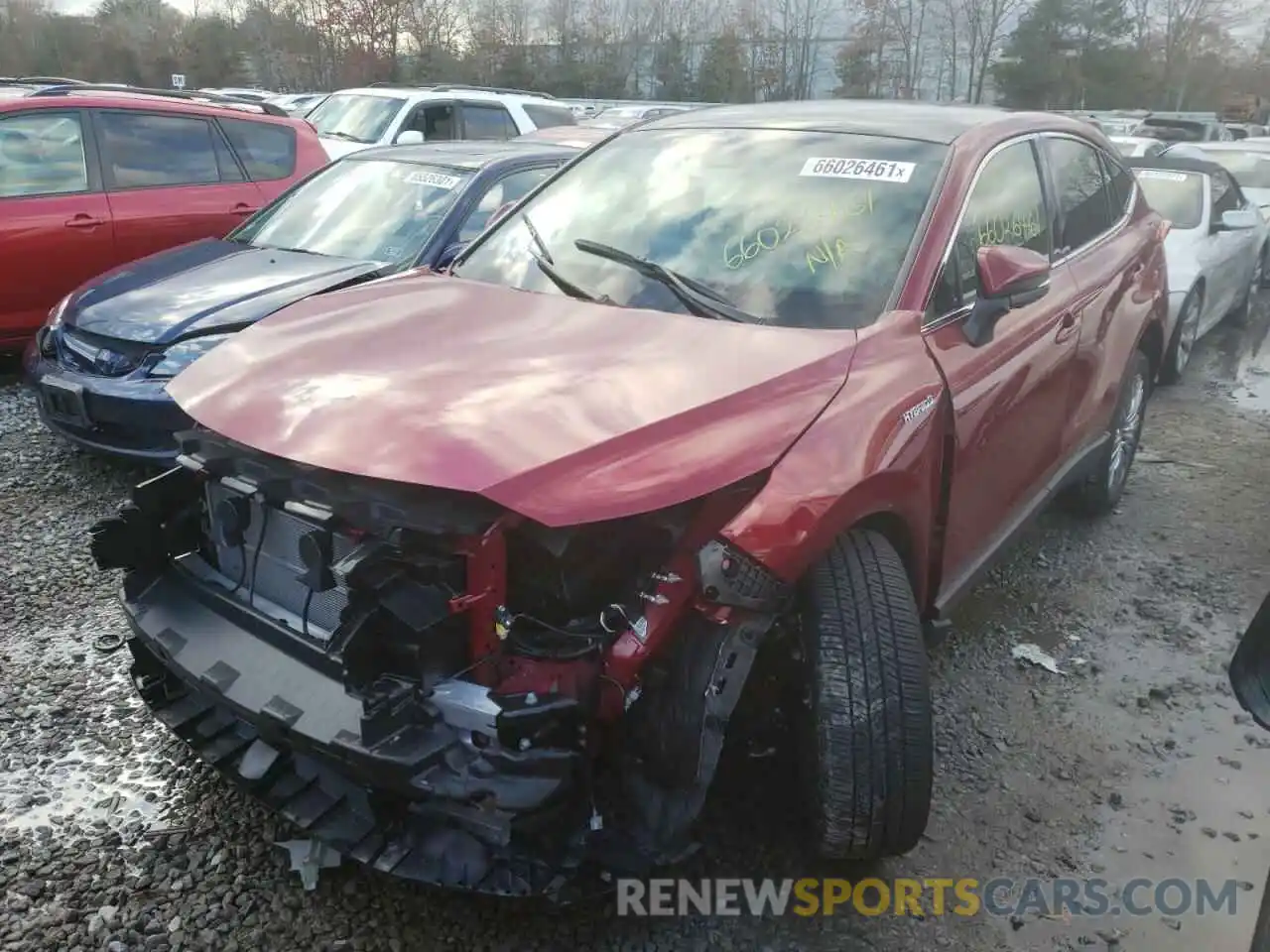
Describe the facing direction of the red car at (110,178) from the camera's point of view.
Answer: facing to the left of the viewer

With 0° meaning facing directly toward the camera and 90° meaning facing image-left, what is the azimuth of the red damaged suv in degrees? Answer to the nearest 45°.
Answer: approximately 45°

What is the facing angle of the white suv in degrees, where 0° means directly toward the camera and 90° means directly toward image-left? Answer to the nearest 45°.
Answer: approximately 45°

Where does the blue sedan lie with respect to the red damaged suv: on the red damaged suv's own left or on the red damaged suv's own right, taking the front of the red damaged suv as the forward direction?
on the red damaged suv's own right

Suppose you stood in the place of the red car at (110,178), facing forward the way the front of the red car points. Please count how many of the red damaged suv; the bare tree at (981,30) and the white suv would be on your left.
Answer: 1

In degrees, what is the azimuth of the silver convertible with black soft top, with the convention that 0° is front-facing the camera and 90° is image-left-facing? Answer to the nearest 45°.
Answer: approximately 45°

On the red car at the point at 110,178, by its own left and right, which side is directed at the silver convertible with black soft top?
back

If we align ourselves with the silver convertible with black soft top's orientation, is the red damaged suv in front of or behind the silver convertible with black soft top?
in front

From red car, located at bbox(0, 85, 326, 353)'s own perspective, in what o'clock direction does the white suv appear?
The white suv is roughly at 4 o'clock from the red car.

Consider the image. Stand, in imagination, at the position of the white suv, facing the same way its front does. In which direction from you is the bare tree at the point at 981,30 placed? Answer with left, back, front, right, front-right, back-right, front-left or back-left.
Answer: back

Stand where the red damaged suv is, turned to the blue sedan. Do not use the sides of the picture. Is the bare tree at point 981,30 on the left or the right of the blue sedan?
right

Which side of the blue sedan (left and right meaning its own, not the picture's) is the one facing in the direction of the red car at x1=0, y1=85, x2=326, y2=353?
right

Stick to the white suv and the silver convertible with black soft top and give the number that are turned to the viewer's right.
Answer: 0
